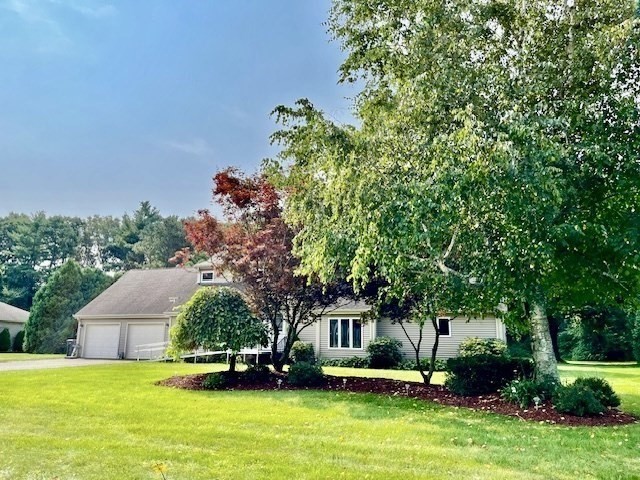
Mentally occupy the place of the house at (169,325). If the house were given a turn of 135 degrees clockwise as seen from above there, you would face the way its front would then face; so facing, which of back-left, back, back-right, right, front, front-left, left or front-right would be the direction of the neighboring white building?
front

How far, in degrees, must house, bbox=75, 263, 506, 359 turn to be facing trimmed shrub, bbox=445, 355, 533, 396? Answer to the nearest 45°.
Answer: approximately 45° to its left

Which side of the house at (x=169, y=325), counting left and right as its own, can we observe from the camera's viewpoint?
front

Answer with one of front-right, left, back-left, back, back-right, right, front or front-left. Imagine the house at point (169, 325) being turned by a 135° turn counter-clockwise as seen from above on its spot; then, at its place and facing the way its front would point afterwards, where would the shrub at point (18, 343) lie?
left

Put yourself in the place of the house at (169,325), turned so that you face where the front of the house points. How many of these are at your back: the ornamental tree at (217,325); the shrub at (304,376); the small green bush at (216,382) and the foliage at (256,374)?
0

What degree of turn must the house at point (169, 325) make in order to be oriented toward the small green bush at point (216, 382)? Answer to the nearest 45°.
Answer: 0° — it already faces it

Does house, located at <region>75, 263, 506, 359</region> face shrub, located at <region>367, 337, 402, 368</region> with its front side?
no

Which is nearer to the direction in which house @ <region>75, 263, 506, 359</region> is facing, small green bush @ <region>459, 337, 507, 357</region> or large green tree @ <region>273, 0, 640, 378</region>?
the large green tree

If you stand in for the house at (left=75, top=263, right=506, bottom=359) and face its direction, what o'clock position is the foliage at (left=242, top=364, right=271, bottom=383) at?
The foliage is roughly at 11 o'clock from the house.

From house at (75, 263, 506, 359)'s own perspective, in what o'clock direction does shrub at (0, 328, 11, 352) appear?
The shrub is roughly at 4 o'clock from the house.

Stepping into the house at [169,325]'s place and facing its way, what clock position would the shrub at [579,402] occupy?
The shrub is roughly at 11 o'clock from the house.

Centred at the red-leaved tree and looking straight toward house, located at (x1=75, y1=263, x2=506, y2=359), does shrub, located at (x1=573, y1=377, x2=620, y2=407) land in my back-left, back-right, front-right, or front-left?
back-right

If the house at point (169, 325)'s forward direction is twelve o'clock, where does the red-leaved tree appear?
The red-leaved tree is roughly at 11 o'clock from the house.

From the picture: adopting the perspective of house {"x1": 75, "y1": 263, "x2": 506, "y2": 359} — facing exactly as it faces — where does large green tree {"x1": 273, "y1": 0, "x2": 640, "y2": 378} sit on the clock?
The large green tree is roughly at 11 o'clock from the house.

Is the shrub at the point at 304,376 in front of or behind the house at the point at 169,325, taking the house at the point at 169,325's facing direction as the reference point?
in front

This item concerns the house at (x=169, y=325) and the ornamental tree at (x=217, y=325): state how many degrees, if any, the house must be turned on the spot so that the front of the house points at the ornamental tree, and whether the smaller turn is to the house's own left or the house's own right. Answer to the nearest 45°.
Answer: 0° — it already faces it

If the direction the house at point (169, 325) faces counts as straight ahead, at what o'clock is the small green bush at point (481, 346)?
The small green bush is roughly at 10 o'clock from the house.

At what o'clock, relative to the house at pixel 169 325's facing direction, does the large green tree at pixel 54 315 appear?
The large green tree is roughly at 4 o'clock from the house.
